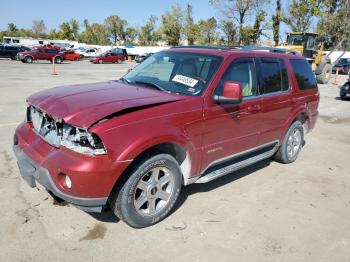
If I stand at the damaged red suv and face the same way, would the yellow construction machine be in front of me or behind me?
behind

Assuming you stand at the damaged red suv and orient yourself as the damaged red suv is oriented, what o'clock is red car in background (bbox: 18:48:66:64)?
The red car in background is roughly at 4 o'clock from the damaged red suv.

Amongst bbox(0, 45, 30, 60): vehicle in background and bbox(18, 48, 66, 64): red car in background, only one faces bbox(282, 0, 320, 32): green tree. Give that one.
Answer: the vehicle in background

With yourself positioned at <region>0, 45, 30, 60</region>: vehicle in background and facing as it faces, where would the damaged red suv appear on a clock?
The damaged red suv is roughly at 3 o'clock from the vehicle in background.

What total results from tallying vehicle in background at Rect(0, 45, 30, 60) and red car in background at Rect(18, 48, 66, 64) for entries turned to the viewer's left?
1

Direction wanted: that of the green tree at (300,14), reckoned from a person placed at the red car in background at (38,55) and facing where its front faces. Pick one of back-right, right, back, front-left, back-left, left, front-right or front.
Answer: back

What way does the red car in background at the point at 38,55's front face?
to the viewer's left

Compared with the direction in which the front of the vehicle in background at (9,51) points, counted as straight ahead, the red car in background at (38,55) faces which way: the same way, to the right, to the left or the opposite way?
the opposite way

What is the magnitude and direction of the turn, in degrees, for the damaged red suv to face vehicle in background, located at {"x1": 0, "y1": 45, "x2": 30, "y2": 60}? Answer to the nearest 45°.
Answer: approximately 90° to its right

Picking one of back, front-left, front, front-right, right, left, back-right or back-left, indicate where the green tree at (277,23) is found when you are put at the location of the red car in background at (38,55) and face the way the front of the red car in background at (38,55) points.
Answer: back

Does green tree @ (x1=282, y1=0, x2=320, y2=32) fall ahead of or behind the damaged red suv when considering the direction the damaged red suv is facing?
behind
